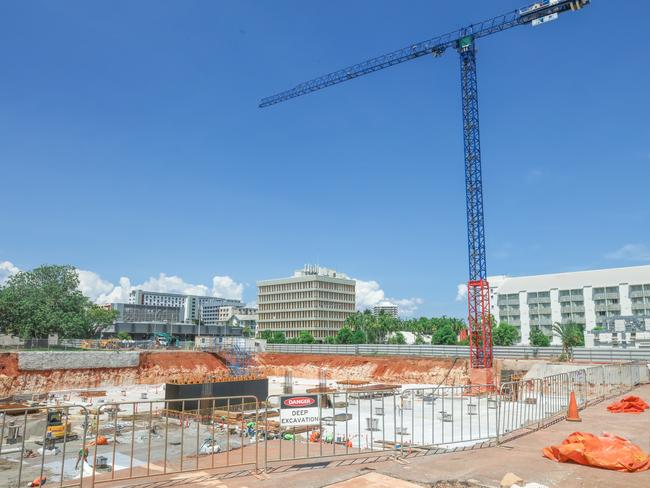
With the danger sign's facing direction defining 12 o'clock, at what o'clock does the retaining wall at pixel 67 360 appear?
The retaining wall is roughly at 5 o'clock from the danger sign.

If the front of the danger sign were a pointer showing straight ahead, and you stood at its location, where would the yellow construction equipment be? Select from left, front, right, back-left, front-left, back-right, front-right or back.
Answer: back-right

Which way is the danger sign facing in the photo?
toward the camera

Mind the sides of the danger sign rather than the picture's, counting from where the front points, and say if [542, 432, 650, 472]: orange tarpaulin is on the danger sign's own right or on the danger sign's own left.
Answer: on the danger sign's own left

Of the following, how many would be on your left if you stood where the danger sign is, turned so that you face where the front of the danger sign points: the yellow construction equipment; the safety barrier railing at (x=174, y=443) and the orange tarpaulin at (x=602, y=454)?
1

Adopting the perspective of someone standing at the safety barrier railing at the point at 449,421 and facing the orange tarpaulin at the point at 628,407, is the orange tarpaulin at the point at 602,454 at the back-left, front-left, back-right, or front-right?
front-right

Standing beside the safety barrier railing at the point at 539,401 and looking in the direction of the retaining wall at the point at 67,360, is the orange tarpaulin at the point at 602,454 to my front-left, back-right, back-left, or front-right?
back-left

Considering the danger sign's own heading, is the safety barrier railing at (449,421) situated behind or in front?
behind

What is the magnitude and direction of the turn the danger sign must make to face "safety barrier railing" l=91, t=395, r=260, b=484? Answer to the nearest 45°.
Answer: approximately 135° to its right

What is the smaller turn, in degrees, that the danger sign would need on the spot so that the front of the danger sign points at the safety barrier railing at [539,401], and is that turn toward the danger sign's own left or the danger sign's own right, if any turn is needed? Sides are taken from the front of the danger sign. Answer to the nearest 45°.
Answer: approximately 135° to the danger sign's own left
